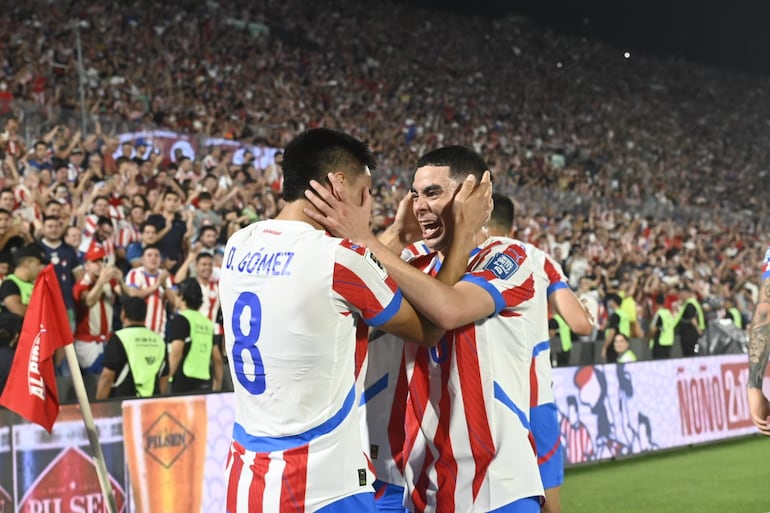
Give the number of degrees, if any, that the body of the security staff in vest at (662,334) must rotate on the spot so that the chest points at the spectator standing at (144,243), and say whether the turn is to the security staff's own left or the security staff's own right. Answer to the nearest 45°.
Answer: approximately 90° to the security staff's own left

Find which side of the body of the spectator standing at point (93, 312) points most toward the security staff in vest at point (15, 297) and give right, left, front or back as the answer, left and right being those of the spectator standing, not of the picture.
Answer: right

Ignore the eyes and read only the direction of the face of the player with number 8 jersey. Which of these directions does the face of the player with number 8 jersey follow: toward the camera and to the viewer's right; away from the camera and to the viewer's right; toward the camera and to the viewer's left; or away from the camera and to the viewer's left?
away from the camera and to the viewer's right

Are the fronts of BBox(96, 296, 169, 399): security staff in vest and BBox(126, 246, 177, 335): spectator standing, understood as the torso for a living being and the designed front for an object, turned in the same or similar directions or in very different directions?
very different directions

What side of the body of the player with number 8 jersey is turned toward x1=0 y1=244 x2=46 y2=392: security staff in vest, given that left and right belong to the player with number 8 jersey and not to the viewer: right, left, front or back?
left

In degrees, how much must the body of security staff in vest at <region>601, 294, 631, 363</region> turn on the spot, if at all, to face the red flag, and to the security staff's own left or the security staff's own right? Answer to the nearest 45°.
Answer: approximately 90° to the security staff's own left

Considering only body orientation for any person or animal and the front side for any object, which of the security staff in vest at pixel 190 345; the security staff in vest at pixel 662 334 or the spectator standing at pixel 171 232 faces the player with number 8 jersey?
the spectator standing

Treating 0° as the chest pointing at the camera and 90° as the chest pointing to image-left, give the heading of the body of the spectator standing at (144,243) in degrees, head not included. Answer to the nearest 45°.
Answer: approximately 315°

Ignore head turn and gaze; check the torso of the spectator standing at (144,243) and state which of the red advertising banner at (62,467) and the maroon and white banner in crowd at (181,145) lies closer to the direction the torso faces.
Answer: the red advertising banner

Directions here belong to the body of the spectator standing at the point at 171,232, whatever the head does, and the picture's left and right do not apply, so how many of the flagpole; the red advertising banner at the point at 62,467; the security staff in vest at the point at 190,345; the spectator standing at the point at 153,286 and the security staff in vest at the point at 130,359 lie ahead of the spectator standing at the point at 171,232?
5

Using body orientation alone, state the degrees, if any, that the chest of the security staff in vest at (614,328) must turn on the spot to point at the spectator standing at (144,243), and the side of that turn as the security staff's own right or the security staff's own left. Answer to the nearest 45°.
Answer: approximately 45° to the security staff's own left

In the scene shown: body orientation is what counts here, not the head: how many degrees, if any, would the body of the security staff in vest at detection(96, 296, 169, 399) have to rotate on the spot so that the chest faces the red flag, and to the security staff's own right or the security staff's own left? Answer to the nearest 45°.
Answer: approximately 135° to the security staff's own left

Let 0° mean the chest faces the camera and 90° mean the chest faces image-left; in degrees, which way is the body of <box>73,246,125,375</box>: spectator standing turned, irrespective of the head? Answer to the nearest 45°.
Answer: approximately 315°

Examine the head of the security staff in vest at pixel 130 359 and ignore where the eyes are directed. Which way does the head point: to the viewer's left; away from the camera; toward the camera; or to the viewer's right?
away from the camera

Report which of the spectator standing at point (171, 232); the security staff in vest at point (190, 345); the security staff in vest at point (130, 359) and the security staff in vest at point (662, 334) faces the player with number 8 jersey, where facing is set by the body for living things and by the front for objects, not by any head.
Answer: the spectator standing

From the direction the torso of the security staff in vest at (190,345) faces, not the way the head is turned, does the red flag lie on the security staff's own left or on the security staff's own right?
on the security staff's own left

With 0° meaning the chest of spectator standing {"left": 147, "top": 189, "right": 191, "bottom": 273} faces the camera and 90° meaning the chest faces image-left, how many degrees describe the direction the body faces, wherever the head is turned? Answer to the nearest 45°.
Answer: approximately 0°

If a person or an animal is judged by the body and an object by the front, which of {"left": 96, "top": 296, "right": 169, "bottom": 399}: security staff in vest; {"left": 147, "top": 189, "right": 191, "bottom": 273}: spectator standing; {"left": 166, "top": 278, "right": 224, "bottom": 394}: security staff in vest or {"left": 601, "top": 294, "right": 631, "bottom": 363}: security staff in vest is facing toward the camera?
the spectator standing
